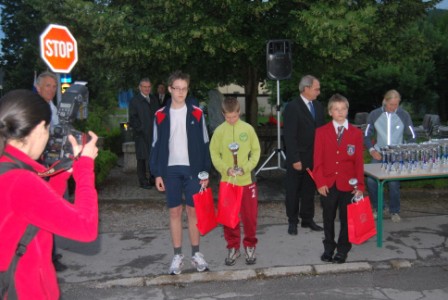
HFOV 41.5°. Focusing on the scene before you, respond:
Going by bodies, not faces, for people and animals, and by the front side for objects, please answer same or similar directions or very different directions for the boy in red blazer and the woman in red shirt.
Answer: very different directions

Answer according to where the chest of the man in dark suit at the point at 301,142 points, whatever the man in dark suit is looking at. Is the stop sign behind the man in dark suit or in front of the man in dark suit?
behind

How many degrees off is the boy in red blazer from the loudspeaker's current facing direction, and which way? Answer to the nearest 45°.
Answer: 0° — it already faces them

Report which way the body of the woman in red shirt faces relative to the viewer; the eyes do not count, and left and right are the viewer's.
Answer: facing away from the viewer and to the right of the viewer

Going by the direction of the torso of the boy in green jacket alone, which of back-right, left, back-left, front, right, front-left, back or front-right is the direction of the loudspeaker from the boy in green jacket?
back

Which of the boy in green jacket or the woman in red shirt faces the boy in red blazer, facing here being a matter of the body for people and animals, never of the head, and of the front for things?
the woman in red shirt

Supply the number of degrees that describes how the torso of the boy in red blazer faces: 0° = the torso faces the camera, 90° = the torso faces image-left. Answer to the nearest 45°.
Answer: approximately 0°

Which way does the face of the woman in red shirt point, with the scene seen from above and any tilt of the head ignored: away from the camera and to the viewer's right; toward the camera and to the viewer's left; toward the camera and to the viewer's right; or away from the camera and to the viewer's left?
away from the camera and to the viewer's right

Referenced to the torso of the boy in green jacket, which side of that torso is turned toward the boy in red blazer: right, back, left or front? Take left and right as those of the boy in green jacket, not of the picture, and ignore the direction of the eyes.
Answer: left

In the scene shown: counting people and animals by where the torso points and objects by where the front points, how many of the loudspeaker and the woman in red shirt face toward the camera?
1
